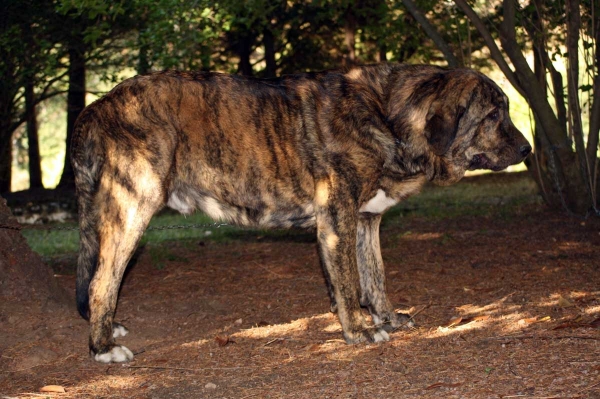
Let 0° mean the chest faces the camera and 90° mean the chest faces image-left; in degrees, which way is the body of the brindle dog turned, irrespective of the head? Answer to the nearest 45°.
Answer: approximately 270°

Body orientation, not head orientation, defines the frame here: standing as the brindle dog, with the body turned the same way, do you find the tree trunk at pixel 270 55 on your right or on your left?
on your left

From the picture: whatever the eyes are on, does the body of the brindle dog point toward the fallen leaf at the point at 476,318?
yes

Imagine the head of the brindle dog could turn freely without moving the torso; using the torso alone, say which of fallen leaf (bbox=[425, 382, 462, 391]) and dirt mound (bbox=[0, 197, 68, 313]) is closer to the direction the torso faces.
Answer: the fallen leaf

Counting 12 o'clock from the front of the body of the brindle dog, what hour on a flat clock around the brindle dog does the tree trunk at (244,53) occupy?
The tree trunk is roughly at 9 o'clock from the brindle dog.

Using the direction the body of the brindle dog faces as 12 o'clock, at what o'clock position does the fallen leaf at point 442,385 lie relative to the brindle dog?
The fallen leaf is roughly at 2 o'clock from the brindle dog.

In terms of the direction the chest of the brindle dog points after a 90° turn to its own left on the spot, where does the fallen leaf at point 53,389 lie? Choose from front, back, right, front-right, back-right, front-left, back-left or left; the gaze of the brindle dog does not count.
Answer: back-left

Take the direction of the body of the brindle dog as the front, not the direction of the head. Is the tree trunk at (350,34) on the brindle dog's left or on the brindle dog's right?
on the brindle dog's left

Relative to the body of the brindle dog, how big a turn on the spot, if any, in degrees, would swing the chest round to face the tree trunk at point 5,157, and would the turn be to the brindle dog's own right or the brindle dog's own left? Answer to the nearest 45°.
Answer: approximately 135° to the brindle dog's own left

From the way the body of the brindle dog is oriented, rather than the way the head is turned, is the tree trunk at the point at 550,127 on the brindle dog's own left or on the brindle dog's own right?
on the brindle dog's own left
